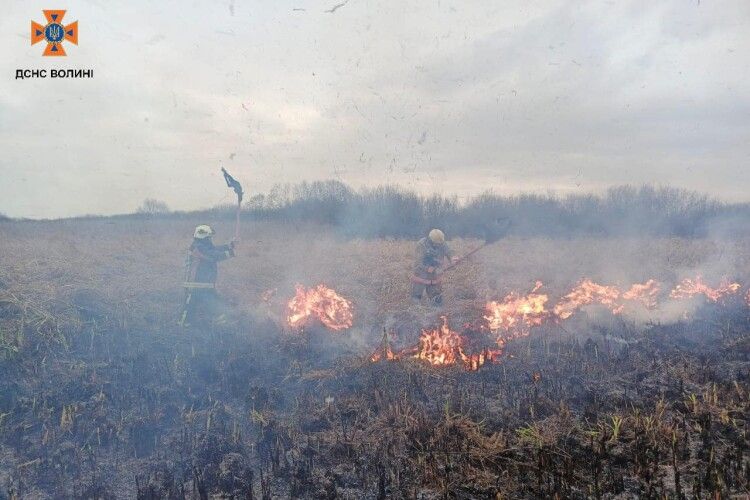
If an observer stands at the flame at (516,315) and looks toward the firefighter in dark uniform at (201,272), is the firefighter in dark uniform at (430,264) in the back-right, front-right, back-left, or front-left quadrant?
front-right

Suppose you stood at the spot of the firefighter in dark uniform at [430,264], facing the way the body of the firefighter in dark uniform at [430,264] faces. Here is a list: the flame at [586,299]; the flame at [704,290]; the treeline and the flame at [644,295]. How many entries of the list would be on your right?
0

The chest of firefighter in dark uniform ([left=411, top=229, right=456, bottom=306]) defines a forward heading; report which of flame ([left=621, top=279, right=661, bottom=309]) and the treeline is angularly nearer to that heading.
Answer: the flame

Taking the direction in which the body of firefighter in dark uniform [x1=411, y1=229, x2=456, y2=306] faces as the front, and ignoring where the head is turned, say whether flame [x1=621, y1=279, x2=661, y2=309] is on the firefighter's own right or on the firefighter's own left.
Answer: on the firefighter's own left

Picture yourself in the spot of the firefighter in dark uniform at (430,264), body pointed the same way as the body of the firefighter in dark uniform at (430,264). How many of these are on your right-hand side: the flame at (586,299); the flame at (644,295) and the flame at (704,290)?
0

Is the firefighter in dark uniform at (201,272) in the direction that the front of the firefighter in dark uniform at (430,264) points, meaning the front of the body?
no

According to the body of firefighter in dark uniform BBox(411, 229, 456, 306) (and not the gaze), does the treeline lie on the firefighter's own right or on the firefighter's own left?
on the firefighter's own left

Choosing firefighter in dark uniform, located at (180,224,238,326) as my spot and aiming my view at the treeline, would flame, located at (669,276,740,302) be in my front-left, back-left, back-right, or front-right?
front-right

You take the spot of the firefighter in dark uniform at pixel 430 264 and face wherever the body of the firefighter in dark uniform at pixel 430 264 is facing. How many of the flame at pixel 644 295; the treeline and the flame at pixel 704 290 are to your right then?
0

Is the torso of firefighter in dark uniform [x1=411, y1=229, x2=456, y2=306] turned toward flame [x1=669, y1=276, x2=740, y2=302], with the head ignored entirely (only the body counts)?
no

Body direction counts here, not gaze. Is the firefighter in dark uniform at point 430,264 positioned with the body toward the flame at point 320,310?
no

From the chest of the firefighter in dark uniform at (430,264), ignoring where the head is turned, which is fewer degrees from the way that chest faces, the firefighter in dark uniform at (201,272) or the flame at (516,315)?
the flame

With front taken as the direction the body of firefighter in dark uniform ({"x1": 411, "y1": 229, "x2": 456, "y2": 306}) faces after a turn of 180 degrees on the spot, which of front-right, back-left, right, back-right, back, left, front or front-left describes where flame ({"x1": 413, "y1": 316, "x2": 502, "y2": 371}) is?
back-left
